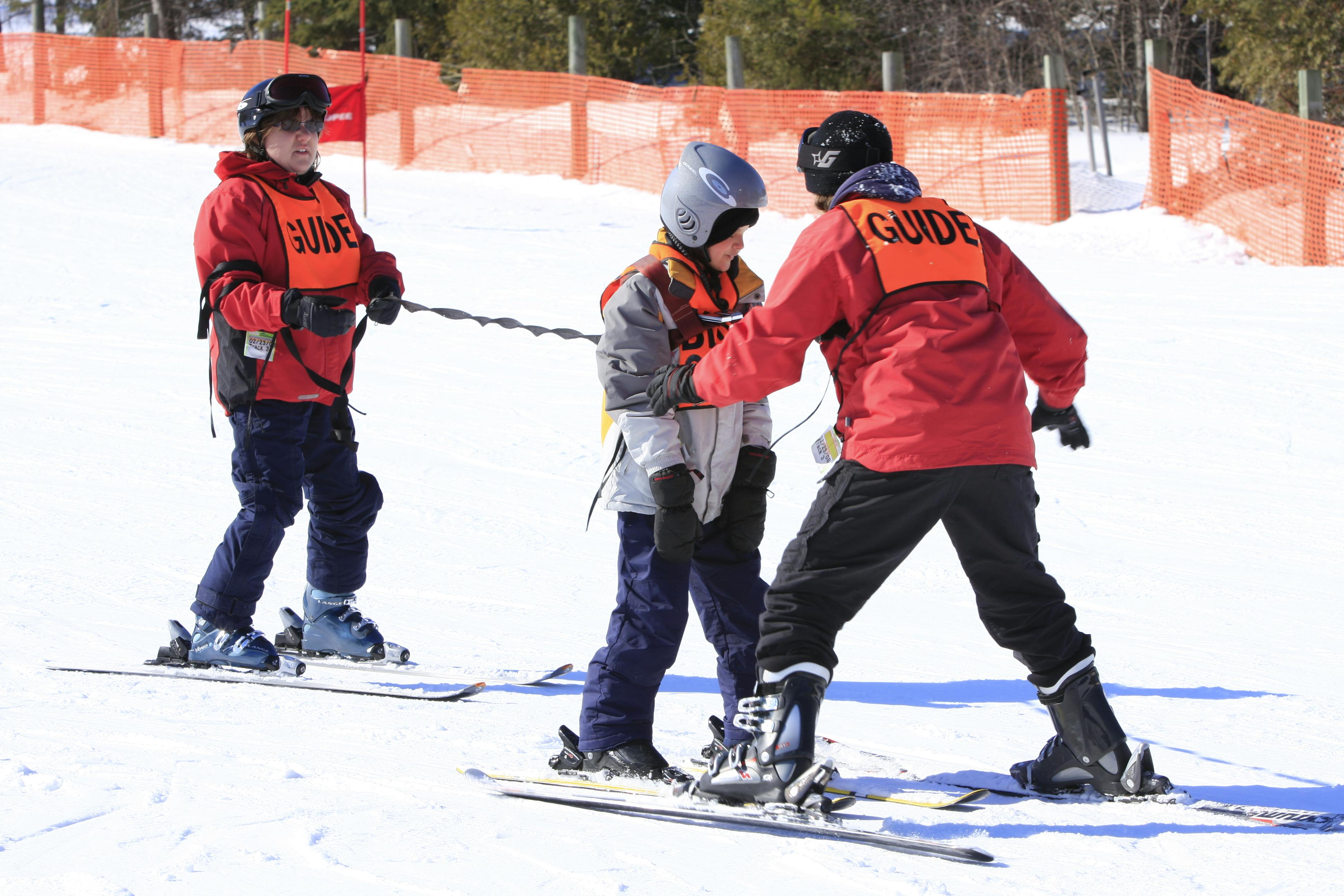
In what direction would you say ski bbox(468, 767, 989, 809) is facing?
to the viewer's right

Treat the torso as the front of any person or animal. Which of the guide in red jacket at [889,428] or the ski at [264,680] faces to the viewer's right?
the ski

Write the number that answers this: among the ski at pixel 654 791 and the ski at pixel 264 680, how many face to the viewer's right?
2

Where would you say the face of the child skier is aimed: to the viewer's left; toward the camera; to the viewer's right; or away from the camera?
to the viewer's right

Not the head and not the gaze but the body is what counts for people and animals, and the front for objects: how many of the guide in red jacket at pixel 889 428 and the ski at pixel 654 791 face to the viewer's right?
1

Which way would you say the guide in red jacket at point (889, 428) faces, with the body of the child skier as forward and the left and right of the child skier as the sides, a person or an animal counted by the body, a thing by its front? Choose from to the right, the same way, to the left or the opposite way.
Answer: the opposite way

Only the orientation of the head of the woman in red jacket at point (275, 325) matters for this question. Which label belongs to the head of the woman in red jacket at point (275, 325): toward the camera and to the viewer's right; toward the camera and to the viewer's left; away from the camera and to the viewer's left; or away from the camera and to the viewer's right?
toward the camera and to the viewer's right

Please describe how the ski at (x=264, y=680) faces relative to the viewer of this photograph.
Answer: facing to the right of the viewer

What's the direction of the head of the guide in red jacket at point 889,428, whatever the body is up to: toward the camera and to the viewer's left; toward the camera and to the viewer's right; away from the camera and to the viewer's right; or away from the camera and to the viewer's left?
away from the camera and to the viewer's left

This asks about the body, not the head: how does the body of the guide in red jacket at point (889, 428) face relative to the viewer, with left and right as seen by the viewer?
facing away from the viewer and to the left of the viewer
